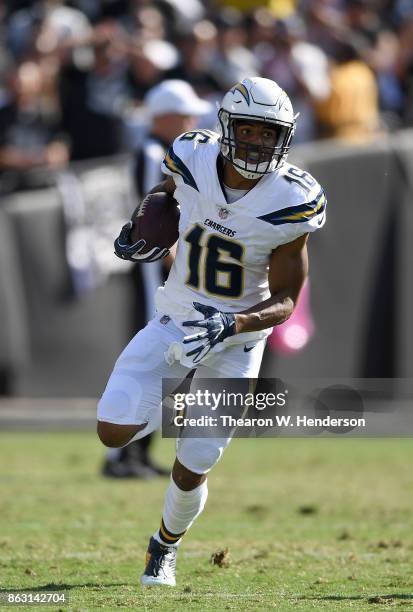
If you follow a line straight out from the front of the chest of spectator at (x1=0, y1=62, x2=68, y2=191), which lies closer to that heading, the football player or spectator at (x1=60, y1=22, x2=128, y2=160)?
the football player

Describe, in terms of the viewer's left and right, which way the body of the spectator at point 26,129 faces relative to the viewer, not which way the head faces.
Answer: facing the viewer

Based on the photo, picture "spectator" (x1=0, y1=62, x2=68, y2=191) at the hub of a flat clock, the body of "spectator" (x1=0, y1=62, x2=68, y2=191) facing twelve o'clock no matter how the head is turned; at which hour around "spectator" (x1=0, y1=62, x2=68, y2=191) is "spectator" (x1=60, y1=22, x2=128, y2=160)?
"spectator" (x1=60, y1=22, x2=128, y2=160) is roughly at 8 o'clock from "spectator" (x1=0, y1=62, x2=68, y2=191).

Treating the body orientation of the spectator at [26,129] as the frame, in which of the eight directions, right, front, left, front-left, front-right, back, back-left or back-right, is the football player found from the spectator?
front

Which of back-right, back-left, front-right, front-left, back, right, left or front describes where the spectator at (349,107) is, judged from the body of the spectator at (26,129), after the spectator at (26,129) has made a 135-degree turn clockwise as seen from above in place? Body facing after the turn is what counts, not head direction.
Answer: back-right
